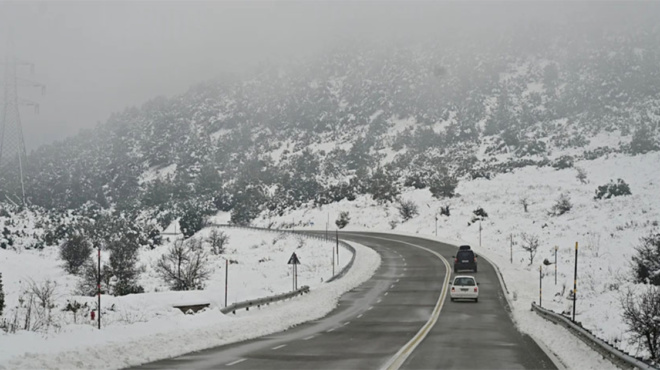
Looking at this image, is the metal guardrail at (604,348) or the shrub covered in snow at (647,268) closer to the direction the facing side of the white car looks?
the shrub covered in snow

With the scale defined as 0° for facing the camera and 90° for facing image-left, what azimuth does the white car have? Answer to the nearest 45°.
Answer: approximately 180°

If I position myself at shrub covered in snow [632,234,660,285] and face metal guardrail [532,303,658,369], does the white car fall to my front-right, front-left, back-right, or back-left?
front-right

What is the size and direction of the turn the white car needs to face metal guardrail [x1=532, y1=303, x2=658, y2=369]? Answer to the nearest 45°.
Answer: approximately 180°

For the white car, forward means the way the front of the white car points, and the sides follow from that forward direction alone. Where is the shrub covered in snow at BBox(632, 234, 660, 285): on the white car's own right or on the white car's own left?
on the white car's own right

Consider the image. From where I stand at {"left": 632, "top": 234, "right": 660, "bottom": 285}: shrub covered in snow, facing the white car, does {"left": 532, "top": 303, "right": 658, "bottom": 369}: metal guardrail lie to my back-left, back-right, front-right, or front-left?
front-left

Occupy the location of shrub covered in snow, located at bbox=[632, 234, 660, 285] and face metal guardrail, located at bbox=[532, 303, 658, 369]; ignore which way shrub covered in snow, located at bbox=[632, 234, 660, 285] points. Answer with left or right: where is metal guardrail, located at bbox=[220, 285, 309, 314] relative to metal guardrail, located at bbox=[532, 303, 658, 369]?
right

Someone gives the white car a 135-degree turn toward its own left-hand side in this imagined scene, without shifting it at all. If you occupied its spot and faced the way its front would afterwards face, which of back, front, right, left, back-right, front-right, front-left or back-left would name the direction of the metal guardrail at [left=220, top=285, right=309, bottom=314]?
front
